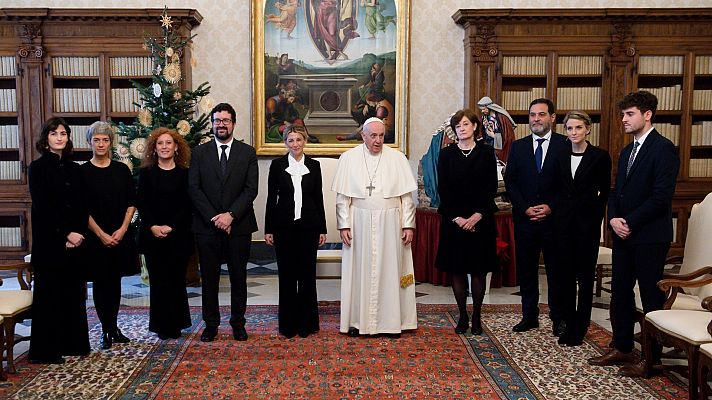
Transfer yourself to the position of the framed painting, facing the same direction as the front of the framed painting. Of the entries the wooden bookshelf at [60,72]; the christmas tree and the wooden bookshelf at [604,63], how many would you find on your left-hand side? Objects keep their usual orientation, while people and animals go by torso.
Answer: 1

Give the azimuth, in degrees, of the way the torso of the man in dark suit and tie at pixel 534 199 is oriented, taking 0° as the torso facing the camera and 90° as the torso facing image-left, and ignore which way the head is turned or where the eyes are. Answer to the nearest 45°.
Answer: approximately 0°

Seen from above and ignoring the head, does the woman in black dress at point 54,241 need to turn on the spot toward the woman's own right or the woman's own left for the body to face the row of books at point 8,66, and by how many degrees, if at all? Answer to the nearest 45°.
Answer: approximately 135° to the woman's own left

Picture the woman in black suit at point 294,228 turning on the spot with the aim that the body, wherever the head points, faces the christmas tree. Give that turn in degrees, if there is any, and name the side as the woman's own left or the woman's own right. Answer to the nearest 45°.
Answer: approximately 135° to the woman's own right

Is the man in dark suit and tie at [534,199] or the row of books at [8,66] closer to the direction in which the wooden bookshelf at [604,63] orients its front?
the man in dark suit and tie

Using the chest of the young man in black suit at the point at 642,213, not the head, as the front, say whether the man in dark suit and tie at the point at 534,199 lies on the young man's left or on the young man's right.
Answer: on the young man's right

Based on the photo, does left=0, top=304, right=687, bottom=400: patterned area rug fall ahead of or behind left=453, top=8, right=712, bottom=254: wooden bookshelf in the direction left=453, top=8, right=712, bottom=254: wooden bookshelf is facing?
ahead
